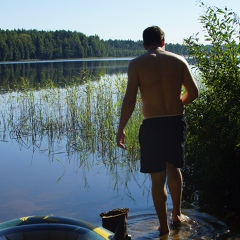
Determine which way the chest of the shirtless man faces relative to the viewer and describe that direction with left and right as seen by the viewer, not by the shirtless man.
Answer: facing away from the viewer

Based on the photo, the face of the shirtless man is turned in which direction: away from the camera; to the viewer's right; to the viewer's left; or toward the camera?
away from the camera

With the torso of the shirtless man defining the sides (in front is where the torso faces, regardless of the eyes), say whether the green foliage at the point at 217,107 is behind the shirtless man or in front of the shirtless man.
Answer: in front
